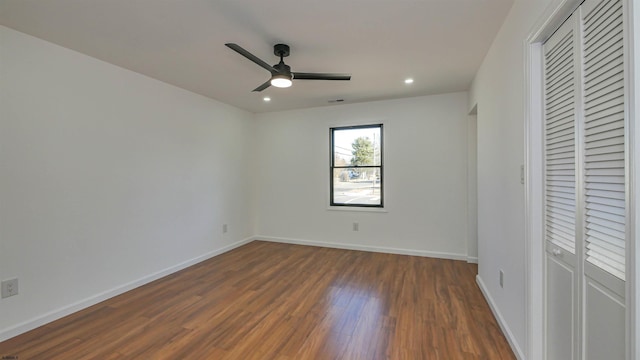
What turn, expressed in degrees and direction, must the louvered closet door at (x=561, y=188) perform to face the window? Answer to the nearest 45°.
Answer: approximately 90° to its right

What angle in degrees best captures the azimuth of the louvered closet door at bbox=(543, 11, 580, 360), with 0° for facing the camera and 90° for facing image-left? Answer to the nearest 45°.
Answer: approximately 45°
